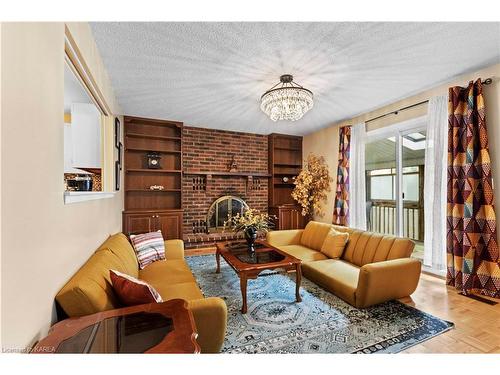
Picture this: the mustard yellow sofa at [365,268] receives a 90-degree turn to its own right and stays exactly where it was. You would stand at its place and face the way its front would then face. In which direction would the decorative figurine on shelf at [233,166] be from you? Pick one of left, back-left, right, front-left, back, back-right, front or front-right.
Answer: front

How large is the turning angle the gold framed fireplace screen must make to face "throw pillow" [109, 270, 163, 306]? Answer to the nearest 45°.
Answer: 0° — it already faces it

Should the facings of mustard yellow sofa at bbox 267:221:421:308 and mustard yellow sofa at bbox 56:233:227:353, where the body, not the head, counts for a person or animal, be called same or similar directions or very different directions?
very different directions

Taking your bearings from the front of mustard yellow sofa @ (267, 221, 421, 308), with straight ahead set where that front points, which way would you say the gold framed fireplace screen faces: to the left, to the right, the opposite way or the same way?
to the left

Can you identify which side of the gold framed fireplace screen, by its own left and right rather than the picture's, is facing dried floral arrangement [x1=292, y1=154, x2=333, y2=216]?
left

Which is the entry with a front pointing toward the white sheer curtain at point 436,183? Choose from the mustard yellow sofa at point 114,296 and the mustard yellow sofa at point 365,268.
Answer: the mustard yellow sofa at point 114,296

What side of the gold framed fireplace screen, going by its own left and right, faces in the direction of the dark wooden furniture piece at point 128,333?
front

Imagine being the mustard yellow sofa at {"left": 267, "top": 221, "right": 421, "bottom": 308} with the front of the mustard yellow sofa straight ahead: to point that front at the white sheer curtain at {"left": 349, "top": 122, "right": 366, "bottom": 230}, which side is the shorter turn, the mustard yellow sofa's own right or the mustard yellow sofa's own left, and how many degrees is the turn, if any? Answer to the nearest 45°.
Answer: approximately 135° to the mustard yellow sofa's own right

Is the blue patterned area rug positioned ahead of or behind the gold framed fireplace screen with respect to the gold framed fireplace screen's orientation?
ahead

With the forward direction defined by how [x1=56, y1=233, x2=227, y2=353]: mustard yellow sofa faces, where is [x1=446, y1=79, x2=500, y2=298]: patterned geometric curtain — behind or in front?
in front

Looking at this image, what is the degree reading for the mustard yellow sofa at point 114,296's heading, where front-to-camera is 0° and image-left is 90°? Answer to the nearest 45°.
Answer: approximately 270°

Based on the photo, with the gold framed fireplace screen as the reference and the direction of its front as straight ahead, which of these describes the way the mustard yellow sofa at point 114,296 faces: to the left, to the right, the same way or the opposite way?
to the left

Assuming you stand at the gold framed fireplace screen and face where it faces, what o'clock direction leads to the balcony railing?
The balcony railing is roughly at 10 o'clock from the gold framed fireplace screen.

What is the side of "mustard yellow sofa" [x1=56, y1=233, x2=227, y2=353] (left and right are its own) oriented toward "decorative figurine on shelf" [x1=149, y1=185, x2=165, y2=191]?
left
